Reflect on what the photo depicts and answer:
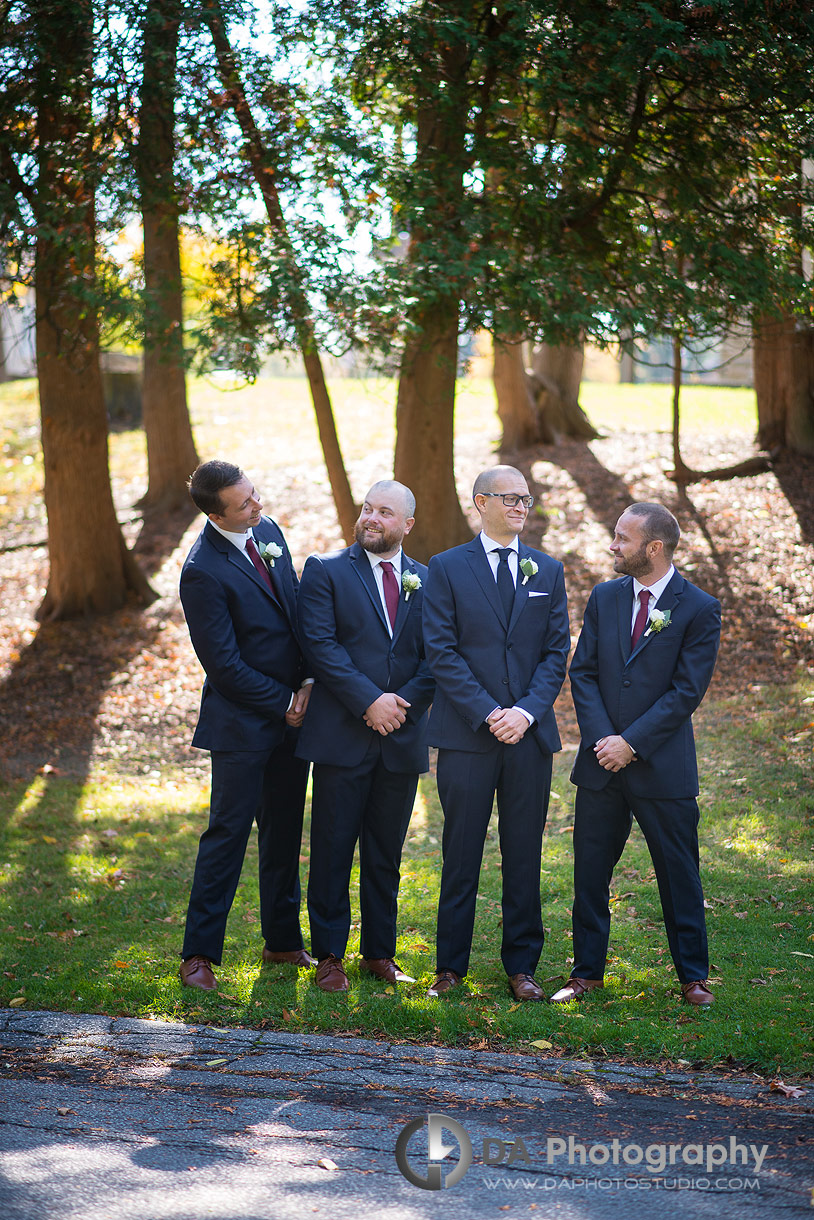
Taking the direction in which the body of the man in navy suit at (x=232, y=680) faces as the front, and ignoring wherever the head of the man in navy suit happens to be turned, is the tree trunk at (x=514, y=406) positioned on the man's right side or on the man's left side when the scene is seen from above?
on the man's left side

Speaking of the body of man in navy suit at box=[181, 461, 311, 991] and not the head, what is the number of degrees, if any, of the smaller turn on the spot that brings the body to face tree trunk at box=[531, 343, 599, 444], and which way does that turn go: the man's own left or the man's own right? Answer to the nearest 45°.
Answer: approximately 135° to the man's own left

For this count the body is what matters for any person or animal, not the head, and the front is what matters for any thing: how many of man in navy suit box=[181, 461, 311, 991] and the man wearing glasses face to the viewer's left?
0

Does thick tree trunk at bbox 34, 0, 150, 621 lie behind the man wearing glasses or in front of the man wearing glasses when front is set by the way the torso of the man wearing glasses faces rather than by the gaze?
behind

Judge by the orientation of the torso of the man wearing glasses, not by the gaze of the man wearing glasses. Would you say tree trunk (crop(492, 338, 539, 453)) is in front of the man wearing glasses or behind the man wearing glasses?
behind

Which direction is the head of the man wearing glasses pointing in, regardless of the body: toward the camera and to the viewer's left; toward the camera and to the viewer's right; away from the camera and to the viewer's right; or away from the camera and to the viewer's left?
toward the camera and to the viewer's right

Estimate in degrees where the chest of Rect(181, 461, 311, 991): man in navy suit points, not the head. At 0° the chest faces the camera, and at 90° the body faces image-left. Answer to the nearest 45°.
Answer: approximately 315°

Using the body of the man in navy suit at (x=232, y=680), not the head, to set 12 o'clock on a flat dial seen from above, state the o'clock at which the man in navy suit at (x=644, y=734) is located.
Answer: the man in navy suit at (x=644, y=734) is roughly at 11 o'clock from the man in navy suit at (x=232, y=680).

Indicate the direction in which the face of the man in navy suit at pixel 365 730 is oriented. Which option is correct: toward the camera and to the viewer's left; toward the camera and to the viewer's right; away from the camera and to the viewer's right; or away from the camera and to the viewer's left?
toward the camera and to the viewer's left

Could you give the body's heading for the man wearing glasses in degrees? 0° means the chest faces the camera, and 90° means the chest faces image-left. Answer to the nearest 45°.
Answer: approximately 0°

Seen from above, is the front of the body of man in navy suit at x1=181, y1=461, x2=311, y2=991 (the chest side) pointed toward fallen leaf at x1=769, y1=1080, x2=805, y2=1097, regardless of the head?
yes

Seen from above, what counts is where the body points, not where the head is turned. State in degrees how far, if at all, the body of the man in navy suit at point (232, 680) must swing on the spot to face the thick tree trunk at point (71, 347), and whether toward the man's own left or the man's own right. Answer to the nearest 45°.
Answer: approximately 135° to the man's own left

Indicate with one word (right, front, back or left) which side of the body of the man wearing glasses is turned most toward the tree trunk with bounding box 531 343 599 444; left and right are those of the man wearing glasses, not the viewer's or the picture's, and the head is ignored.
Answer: back
